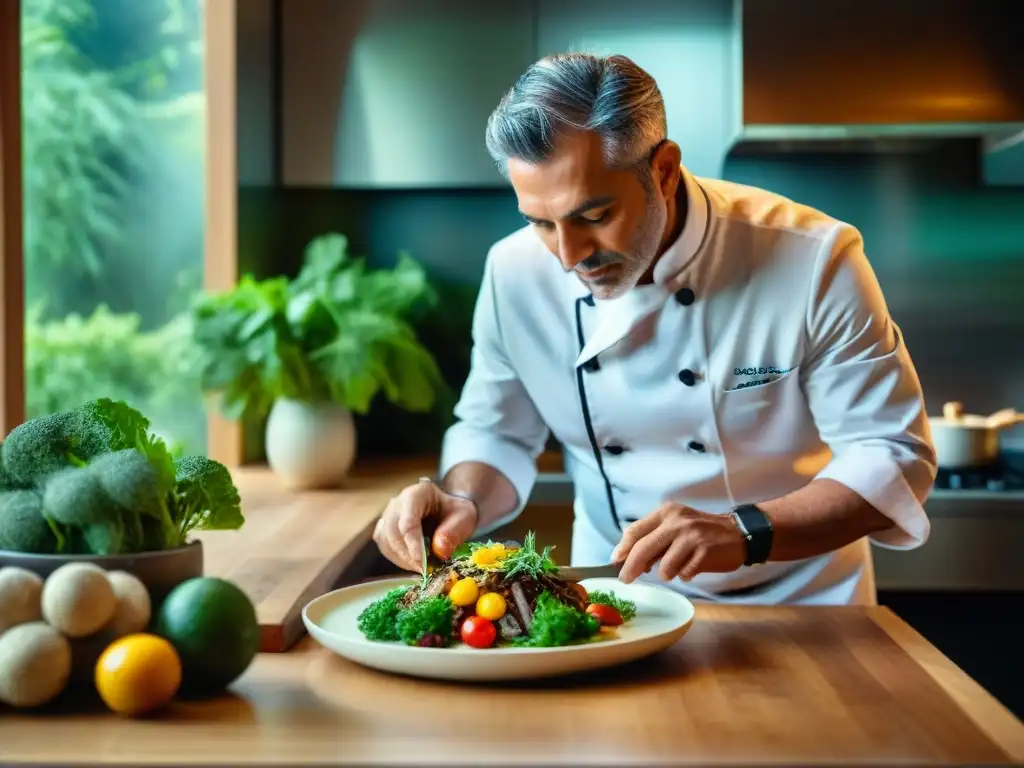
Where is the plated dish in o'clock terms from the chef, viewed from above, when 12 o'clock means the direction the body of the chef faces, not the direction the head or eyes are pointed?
The plated dish is roughly at 11 o'clock from the chef.

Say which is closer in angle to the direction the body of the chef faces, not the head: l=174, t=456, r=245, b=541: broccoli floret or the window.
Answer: the broccoli floret

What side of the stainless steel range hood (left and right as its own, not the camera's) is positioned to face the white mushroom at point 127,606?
front

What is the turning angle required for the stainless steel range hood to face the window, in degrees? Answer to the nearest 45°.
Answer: approximately 90° to its right

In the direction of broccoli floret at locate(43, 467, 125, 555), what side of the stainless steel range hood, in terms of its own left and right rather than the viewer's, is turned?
front

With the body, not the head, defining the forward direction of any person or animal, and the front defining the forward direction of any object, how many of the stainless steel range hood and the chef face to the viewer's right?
0

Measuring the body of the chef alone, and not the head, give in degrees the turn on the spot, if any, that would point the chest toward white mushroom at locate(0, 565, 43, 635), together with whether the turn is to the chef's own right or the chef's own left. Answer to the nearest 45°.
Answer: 0° — they already face it
